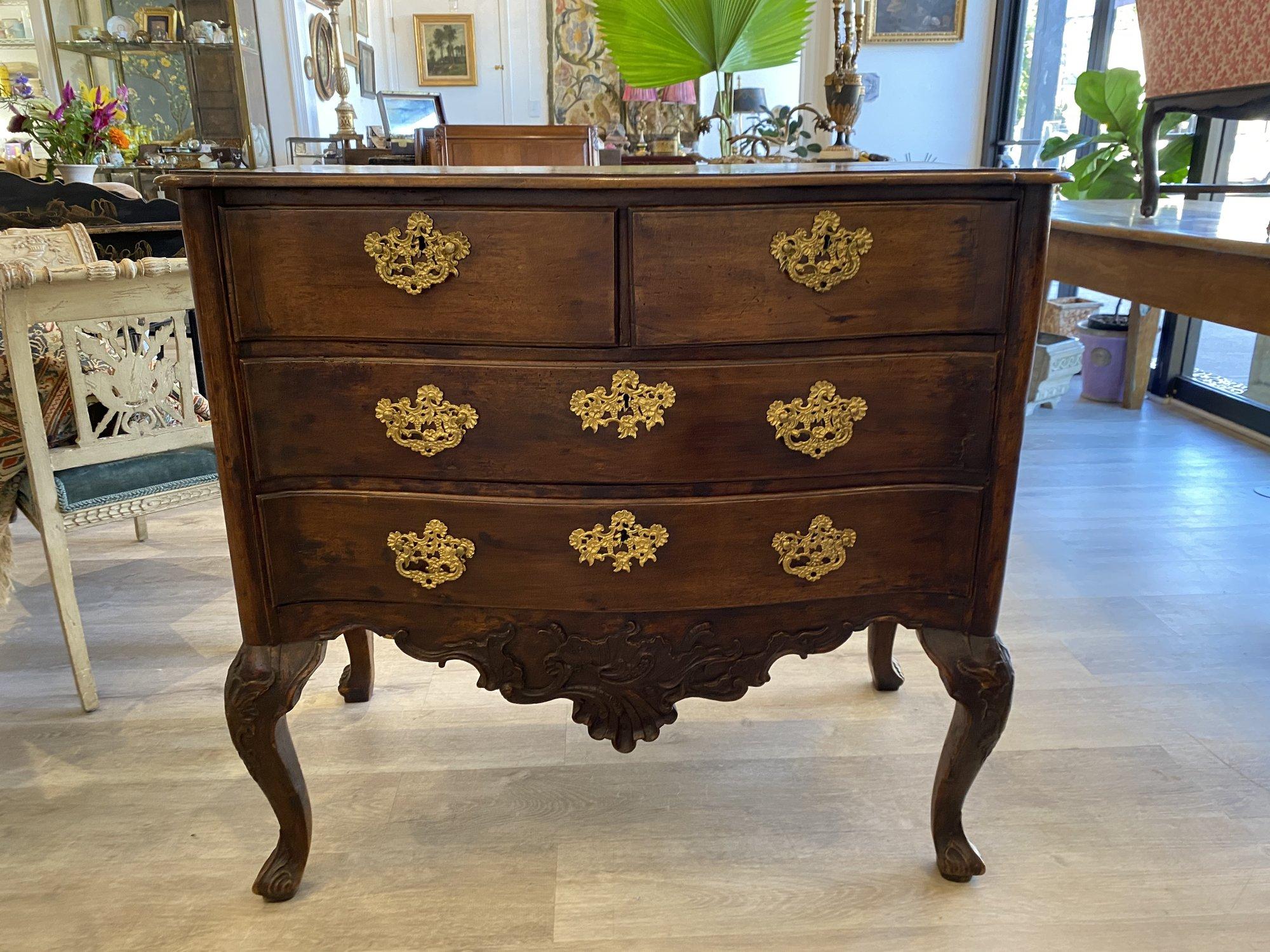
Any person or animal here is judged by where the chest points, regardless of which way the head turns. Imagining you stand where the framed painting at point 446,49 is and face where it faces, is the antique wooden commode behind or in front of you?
in front

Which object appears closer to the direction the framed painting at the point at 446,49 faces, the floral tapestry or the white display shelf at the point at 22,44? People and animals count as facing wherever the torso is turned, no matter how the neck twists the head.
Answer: the white display shelf

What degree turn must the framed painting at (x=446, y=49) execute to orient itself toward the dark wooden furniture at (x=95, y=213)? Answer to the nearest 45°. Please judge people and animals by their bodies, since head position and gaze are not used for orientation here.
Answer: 0° — it already faces it

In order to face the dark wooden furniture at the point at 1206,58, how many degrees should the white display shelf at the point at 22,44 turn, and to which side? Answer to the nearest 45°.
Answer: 0° — it already faces it

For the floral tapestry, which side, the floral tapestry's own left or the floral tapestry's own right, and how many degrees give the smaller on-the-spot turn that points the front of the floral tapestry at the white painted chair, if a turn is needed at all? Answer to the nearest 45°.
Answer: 0° — it already faces it

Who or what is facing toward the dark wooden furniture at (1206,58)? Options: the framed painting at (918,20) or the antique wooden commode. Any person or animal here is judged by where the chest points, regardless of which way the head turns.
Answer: the framed painting

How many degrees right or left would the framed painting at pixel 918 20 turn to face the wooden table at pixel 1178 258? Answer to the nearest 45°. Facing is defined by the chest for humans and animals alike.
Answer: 0° — it already faces it

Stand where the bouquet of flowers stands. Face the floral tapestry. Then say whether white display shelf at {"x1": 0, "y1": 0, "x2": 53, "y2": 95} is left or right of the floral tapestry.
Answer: left

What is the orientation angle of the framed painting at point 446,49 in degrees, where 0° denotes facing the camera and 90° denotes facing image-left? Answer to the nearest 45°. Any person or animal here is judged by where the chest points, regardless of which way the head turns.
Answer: approximately 0°

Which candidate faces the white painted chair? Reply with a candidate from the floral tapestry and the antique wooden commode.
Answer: the floral tapestry
